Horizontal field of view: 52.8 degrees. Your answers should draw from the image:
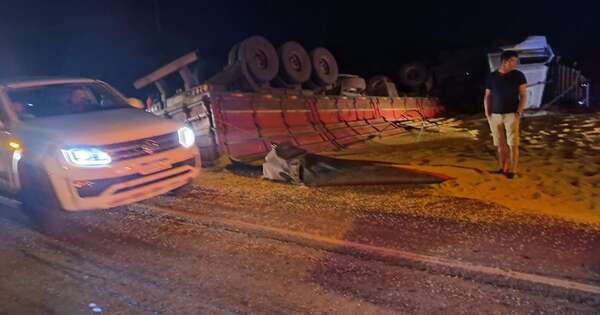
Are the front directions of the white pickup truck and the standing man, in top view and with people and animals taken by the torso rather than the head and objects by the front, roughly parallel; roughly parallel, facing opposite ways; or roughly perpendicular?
roughly perpendicular

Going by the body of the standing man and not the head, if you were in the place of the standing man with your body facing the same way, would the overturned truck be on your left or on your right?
on your right

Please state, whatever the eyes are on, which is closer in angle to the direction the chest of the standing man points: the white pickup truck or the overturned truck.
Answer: the white pickup truck

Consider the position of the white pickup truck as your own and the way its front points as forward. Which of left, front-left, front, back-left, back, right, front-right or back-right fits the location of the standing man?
front-left

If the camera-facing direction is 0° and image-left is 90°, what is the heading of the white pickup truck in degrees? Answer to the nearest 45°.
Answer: approximately 315°

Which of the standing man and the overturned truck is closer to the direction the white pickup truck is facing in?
the standing man

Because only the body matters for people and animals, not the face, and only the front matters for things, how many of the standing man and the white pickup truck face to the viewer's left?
0

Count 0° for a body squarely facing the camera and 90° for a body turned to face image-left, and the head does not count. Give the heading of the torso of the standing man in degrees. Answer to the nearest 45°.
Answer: approximately 0°

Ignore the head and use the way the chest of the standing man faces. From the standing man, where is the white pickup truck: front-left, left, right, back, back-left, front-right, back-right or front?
front-right
